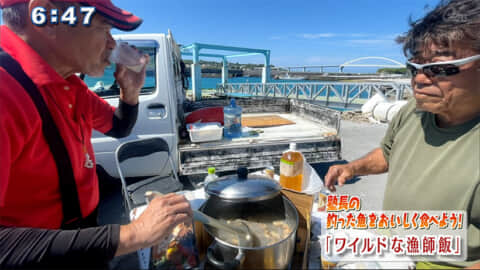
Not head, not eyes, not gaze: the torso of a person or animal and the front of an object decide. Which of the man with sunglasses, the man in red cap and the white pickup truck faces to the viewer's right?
the man in red cap

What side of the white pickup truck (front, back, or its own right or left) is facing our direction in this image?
left

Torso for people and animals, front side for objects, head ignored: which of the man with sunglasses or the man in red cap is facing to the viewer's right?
the man in red cap

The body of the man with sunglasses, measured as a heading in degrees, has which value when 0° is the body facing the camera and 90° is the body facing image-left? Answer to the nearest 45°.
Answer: approximately 45°

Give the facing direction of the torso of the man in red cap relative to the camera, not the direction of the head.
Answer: to the viewer's right

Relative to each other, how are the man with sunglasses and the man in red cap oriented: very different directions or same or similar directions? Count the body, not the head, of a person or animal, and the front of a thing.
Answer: very different directions

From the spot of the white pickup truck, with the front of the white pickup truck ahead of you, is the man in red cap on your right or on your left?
on your left

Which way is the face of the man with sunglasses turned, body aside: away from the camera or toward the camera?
toward the camera

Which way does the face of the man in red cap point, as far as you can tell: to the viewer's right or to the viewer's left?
to the viewer's right
